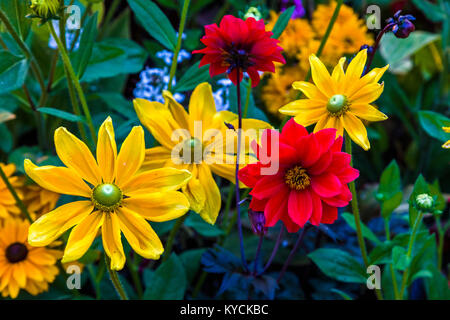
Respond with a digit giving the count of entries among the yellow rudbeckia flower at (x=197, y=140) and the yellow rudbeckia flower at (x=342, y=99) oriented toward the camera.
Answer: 2

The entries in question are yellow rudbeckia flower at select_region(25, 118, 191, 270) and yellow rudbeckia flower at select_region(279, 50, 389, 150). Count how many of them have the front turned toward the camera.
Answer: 2

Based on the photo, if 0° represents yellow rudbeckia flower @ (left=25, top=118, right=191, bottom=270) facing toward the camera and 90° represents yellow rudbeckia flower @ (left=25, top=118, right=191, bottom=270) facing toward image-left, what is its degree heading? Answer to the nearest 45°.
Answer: approximately 0°

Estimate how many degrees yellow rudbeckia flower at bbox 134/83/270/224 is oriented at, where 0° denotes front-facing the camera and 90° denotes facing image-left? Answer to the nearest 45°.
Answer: approximately 0°
